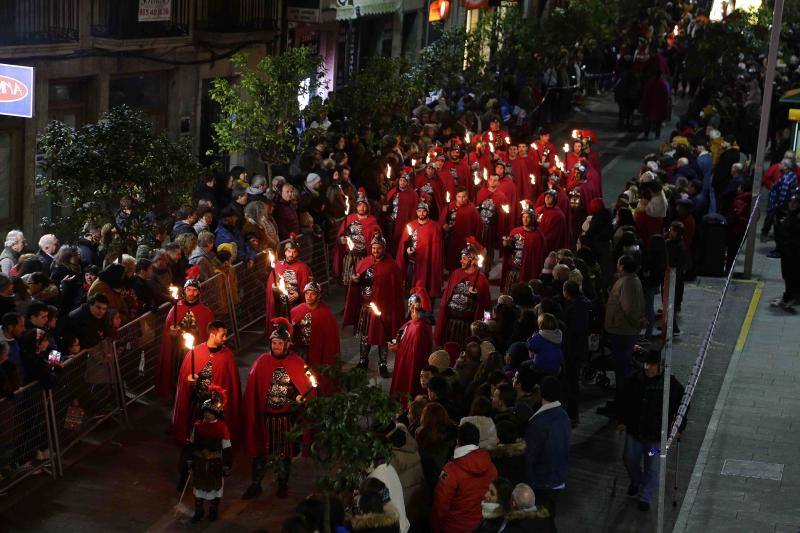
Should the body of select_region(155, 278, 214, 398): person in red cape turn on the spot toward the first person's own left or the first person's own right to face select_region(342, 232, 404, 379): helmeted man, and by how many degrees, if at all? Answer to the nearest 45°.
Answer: approximately 135° to the first person's own left

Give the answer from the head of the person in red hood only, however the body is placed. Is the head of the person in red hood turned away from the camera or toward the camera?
away from the camera

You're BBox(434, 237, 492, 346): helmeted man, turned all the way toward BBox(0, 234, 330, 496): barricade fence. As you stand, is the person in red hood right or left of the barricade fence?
left

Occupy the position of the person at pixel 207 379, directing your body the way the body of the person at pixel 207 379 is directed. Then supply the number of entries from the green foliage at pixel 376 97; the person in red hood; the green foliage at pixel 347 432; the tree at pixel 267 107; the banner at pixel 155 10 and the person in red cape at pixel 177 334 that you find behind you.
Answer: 4

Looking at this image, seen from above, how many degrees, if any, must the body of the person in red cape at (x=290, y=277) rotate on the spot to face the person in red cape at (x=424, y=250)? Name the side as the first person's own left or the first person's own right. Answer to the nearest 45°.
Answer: approximately 135° to the first person's own left

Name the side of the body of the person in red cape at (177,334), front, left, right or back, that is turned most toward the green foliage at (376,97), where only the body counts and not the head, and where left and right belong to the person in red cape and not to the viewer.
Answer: back

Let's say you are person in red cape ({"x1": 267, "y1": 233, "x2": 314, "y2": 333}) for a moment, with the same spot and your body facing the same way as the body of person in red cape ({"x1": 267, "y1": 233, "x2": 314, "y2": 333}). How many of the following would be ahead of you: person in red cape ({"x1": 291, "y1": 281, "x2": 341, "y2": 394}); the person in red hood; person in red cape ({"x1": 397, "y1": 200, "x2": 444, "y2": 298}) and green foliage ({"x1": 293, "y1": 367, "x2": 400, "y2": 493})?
3

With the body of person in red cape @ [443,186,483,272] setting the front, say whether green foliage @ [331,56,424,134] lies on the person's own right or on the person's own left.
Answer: on the person's own right
